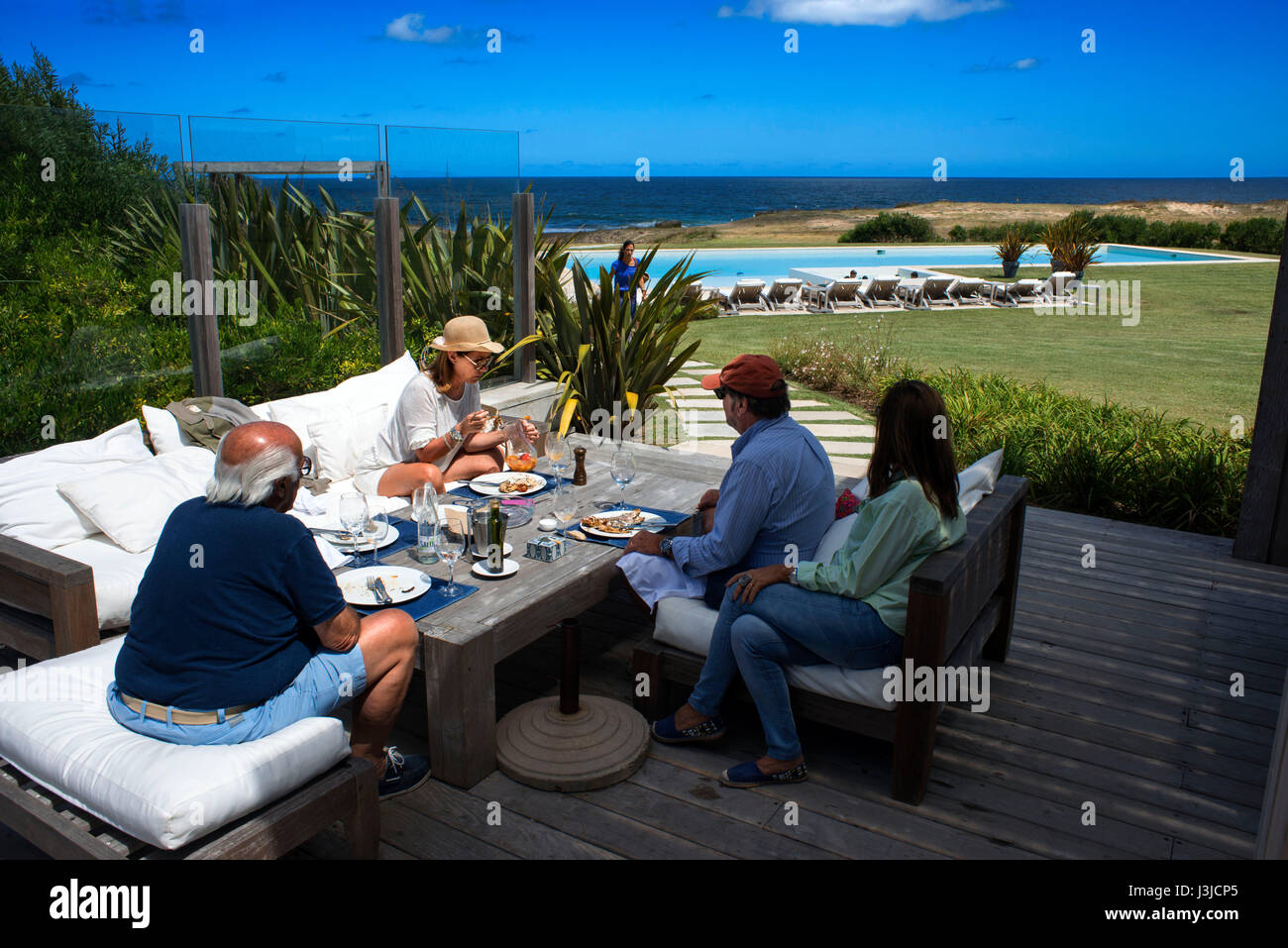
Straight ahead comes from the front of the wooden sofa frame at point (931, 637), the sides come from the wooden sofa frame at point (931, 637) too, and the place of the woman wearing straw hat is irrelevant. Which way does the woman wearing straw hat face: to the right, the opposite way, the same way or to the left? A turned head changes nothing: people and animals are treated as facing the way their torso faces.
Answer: the opposite way

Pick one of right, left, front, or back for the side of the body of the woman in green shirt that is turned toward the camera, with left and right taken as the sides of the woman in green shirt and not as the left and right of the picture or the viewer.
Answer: left

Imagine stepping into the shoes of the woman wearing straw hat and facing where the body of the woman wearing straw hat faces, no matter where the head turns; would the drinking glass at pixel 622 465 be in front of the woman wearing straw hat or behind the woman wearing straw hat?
in front

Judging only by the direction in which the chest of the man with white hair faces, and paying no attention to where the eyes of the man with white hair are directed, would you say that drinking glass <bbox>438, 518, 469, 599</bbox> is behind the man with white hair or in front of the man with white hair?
in front

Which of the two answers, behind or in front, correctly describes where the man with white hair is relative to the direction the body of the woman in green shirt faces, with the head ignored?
in front

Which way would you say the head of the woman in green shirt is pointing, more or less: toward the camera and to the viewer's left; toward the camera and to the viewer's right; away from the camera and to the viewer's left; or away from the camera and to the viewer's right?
away from the camera and to the viewer's left

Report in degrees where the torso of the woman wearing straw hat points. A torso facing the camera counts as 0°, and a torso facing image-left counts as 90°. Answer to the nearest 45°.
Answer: approximately 315°

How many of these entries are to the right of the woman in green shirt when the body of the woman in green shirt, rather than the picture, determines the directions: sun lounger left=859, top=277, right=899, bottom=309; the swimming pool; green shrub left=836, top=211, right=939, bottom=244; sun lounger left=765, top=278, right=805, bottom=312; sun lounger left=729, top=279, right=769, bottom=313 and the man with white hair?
5

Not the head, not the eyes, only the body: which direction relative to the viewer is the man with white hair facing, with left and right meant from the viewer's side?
facing away from the viewer and to the right of the viewer

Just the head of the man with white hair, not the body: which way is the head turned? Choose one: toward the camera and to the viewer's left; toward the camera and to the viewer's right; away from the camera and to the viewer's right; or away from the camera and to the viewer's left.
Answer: away from the camera and to the viewer's right

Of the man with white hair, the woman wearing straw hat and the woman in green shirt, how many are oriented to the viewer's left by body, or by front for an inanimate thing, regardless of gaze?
1

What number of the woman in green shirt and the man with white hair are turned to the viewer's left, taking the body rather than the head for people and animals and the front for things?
1

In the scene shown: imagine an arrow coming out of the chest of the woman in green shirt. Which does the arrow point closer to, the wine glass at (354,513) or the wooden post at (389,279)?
the wine glass
